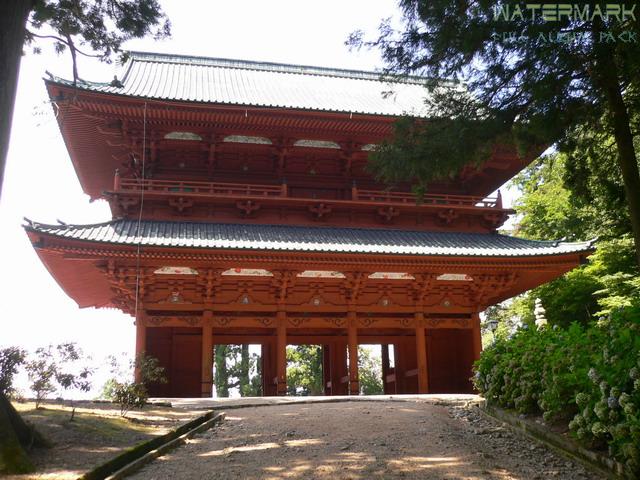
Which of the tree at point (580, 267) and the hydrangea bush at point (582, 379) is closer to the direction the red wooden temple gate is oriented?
the hydrangea bush

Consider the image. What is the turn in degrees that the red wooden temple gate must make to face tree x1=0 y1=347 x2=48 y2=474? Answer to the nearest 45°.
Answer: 0° — it already faces it

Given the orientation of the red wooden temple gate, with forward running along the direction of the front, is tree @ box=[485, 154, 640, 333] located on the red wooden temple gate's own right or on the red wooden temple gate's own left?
on the red wooden temple gate's own left

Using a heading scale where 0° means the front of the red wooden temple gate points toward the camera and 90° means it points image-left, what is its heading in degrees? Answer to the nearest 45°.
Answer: approximately 0°

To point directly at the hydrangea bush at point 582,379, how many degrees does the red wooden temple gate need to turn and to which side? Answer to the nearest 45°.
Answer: approximately 45° to its left
